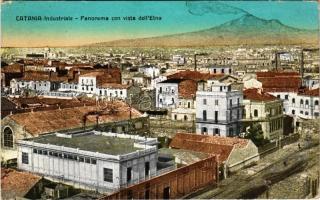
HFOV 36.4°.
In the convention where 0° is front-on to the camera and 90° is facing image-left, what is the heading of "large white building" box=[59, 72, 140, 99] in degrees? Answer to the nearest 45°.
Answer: approximately 45°

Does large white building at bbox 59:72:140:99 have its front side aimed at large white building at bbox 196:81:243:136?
no

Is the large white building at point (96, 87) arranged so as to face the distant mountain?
no
